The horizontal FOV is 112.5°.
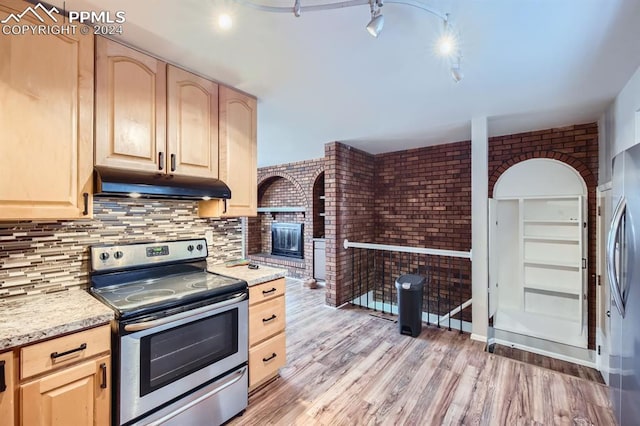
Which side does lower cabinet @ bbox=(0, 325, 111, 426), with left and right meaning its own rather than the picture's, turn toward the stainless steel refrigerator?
front

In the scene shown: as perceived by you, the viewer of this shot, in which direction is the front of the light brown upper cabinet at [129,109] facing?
facing the viewer and to the right of the viewer

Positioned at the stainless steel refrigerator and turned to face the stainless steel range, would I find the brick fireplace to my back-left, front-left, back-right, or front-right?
front-right

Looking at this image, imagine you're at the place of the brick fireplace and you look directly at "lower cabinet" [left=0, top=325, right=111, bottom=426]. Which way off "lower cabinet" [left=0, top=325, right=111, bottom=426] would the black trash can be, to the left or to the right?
left

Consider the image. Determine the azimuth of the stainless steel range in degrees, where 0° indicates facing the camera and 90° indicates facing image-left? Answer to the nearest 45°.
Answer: approximately 315°

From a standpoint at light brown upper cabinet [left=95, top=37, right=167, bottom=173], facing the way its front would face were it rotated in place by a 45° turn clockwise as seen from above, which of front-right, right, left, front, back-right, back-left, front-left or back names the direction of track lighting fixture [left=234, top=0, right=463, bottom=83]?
front-left

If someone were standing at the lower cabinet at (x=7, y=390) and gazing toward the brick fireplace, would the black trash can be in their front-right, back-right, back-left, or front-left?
front-right

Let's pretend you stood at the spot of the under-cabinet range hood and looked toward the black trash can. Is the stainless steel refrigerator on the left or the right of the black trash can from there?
right

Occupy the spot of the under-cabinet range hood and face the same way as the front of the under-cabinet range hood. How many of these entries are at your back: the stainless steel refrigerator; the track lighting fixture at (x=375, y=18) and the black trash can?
0

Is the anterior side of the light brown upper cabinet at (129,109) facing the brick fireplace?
no

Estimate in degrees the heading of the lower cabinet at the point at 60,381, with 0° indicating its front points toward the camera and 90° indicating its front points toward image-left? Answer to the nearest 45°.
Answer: approximately 315°

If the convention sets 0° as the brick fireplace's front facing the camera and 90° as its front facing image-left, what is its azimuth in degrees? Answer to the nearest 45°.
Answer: approximately 45°

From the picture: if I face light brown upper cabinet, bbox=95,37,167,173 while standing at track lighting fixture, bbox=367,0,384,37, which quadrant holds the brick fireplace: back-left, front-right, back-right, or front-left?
front-right

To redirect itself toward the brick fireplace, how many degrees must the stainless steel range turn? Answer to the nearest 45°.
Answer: approximately 90° to its left

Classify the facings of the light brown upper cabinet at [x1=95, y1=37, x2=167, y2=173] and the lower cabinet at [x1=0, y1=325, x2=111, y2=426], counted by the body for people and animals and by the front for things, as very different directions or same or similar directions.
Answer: same or similar directions

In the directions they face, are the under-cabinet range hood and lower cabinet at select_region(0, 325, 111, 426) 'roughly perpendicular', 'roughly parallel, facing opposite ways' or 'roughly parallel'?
roughly parallel
